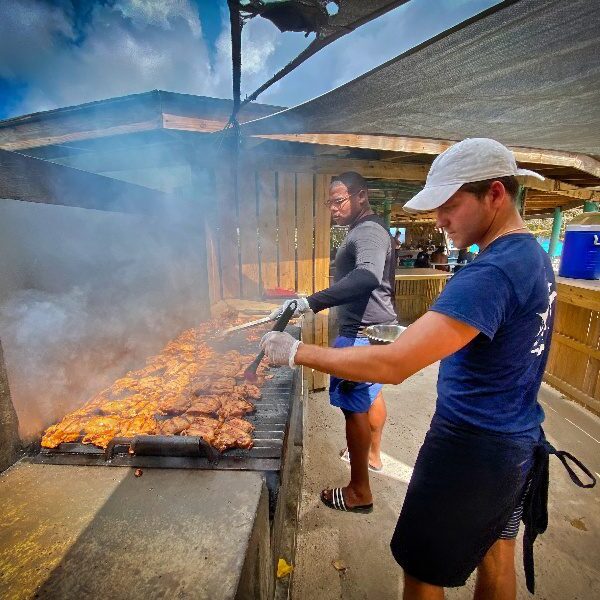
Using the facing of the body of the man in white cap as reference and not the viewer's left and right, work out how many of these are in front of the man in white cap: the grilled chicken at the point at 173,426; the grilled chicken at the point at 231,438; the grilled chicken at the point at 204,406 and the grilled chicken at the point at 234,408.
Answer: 4

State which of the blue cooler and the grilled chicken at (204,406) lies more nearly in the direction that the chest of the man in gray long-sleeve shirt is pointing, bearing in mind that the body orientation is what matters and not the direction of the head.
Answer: the grilled chicken

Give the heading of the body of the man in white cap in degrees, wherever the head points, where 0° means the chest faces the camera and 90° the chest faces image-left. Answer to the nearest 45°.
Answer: approximately 90°

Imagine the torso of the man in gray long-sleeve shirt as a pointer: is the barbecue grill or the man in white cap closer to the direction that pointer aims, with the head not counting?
the barbecue grill

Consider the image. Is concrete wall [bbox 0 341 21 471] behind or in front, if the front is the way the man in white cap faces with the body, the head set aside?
in front

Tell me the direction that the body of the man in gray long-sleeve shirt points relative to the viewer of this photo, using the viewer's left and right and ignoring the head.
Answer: facing to the left of the viewer

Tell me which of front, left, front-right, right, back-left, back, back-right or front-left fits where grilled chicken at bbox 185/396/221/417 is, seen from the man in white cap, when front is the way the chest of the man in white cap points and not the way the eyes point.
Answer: front

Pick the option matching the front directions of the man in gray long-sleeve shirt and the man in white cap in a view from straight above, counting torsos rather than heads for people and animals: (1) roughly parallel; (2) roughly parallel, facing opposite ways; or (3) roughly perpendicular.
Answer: roughly parallel

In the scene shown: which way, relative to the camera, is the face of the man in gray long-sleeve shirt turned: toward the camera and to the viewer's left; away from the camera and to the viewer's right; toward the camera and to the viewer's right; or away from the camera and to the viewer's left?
toward the camera and to the viewer's left

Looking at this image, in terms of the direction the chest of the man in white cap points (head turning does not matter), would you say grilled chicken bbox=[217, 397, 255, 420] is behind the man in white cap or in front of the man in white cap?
in front

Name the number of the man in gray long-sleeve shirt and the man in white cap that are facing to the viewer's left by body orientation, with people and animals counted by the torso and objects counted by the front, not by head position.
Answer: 2

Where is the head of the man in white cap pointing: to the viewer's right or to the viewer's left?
to the viewer's left

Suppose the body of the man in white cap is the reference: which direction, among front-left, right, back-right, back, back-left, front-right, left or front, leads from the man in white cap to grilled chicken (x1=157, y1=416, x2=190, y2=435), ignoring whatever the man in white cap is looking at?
front
